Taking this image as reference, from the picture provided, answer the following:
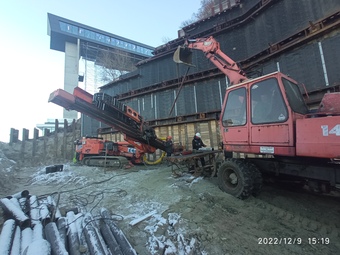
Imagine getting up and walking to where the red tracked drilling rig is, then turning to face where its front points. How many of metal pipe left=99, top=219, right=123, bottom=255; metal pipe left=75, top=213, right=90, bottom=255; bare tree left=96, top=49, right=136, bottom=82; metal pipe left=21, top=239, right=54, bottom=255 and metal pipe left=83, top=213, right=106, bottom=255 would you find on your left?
1

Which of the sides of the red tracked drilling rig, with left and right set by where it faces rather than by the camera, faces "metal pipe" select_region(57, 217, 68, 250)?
right

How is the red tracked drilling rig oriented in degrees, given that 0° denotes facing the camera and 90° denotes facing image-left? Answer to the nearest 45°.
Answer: approximately 270°

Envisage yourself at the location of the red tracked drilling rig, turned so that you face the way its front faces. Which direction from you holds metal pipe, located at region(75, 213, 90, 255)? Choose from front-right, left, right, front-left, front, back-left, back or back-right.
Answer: right

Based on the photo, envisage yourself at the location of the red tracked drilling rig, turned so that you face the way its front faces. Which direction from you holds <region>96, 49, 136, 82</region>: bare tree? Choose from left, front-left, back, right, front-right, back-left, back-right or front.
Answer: left

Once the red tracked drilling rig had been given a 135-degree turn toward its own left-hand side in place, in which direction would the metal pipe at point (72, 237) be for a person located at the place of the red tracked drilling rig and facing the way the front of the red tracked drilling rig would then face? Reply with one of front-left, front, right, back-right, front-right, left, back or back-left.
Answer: back-left

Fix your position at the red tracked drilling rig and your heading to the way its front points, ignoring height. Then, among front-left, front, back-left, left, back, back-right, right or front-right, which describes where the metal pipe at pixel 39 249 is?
right

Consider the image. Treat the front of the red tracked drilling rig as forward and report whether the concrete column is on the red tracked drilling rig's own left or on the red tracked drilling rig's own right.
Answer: on the red tracked drilling rig's own left

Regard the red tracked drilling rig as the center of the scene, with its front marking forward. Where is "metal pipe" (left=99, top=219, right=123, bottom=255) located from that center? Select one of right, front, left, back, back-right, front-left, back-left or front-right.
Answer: right

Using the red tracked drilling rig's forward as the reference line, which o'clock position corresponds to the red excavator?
The red excavator is roughly at 2 o'clock from the red tracked drilling rig.

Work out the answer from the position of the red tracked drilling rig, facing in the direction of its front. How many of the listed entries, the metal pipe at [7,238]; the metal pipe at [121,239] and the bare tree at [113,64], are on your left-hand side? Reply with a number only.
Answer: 1

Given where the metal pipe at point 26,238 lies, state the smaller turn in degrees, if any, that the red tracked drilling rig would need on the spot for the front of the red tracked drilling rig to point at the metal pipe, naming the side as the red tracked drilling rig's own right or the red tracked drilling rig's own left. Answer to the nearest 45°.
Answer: approximately 90° to the red tracked drilling rig's own right

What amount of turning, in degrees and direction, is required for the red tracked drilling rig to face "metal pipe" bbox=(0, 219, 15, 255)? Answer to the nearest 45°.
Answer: approximately 90° to its right
